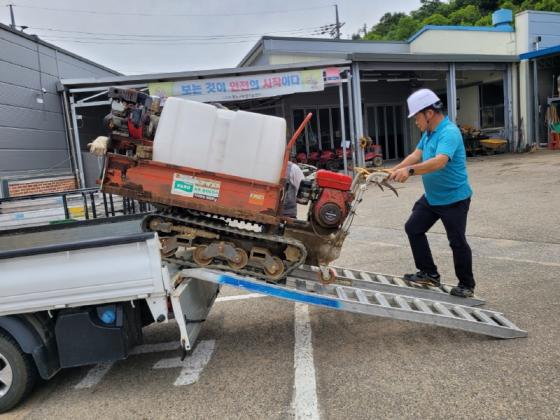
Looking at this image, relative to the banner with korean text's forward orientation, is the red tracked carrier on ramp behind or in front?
in front

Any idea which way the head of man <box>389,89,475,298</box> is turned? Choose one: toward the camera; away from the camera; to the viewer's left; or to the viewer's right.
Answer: to the viewer's left

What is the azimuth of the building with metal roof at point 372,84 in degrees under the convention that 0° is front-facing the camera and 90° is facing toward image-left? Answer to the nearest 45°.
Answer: approximately 0°

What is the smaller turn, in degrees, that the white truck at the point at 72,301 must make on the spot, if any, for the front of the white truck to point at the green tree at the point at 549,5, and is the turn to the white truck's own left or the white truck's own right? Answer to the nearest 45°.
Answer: approximately 135° to the white truck's own right

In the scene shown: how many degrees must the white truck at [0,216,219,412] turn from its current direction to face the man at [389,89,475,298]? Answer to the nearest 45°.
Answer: approximately 180°

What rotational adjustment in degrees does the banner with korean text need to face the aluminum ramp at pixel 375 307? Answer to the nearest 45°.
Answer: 0° — it already faces it

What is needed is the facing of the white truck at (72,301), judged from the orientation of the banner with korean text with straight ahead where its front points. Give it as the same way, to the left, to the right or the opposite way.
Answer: to the right

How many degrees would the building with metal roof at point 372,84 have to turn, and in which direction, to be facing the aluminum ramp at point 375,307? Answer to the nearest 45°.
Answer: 0° — it already faces it

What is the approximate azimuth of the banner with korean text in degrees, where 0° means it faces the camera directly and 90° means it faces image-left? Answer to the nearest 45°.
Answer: approximately 0°

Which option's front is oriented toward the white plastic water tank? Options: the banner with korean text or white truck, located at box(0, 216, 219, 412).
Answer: the banner with korean text

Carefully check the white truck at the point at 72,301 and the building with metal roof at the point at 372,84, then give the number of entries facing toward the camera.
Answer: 1

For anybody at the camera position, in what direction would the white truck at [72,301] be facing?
facing to the left of the viewer

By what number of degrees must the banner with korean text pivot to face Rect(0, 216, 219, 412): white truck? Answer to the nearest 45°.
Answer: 0° — it already faces it
